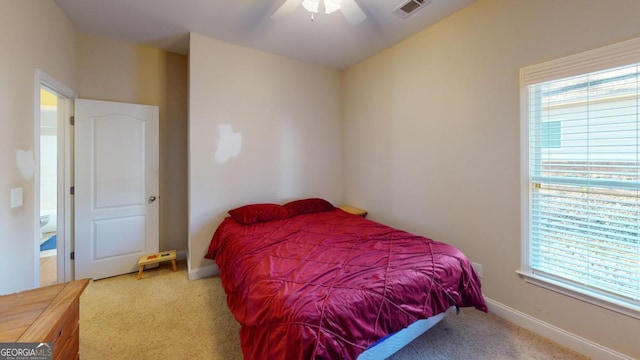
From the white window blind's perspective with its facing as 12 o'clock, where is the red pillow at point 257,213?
The red pillow is roughly at 1 o'clock from the white window blind.

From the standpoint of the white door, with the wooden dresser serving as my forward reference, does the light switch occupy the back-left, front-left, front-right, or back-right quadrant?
front-right

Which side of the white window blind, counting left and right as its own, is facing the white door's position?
front

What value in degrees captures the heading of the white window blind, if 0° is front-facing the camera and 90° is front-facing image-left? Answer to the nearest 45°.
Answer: approximately 45°

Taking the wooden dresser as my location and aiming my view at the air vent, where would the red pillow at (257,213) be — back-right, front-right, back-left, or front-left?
front-left

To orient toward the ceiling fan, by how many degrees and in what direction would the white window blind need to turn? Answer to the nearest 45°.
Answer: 0° — it already faces it

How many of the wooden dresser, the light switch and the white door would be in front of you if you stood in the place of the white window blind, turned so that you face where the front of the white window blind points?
3

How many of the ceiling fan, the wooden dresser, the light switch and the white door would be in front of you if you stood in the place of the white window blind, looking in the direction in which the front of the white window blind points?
4

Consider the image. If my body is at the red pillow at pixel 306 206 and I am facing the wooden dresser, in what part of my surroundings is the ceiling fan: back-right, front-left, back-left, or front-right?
front-left

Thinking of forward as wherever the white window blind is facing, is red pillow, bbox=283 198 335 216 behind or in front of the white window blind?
in front

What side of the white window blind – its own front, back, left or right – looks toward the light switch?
front

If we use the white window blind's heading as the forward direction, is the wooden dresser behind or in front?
in front

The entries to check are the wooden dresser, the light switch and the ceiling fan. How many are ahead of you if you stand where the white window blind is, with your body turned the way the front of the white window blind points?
3
